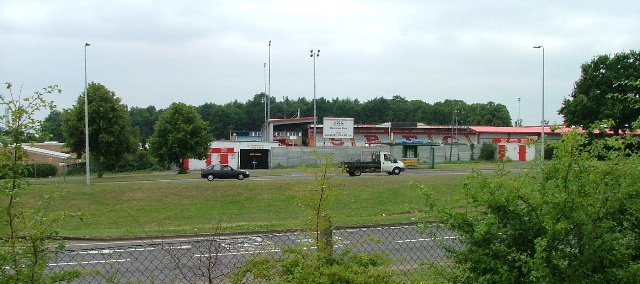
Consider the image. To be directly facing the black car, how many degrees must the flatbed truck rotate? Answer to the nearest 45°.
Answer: approximately 180°

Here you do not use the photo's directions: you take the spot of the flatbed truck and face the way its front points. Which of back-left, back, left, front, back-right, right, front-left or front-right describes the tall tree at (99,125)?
back

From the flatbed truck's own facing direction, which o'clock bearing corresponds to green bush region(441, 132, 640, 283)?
The green bush is roughly at 3 o'clock from the flatbed truck.

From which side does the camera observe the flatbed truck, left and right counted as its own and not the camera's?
right

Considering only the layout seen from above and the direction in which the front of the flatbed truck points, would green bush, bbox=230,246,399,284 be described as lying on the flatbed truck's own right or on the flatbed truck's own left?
on the flatbed truck's own right

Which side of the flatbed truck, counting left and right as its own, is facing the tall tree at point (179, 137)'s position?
back

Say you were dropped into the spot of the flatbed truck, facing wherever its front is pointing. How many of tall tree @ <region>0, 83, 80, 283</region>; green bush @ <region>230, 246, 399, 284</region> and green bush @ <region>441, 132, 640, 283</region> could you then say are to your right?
3
